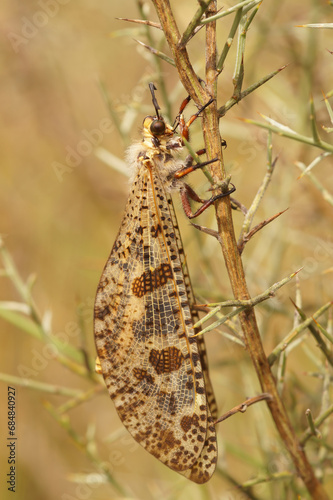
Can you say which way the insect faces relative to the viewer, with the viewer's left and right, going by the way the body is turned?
facing to the right of the viewer
